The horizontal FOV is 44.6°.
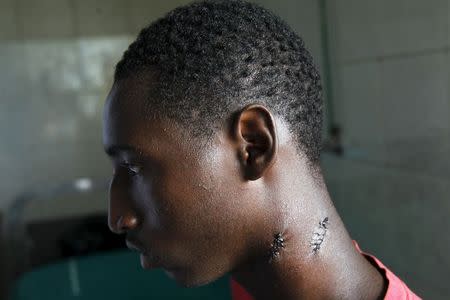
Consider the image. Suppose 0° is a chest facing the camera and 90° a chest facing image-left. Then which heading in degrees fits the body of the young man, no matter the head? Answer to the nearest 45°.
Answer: approximately 90°

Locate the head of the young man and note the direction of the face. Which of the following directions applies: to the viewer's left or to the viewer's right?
to the viewer's left
